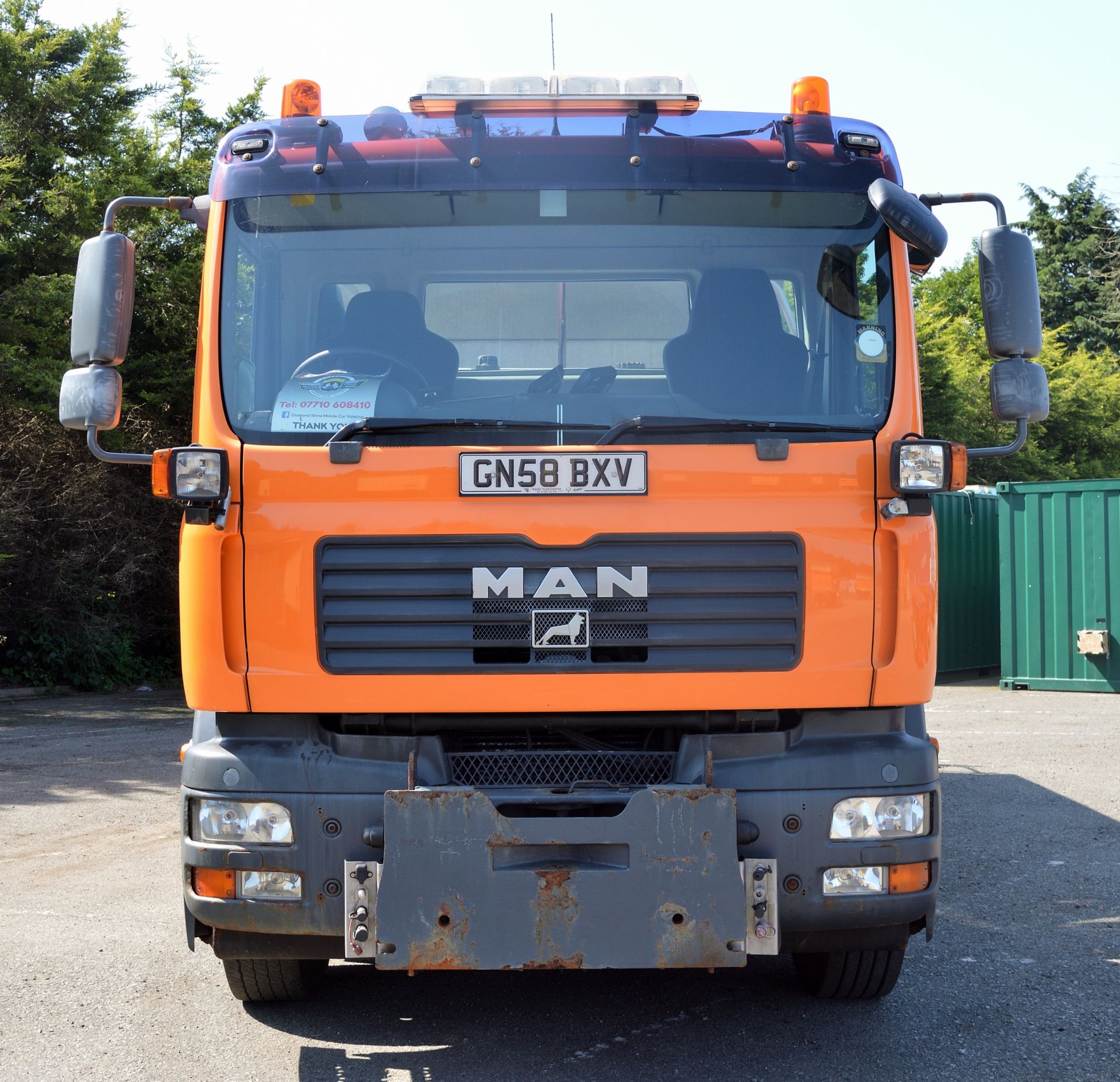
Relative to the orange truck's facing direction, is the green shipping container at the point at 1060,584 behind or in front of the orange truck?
behind

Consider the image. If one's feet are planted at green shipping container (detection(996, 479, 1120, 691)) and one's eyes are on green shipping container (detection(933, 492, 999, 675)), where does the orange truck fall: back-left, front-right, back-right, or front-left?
back-left

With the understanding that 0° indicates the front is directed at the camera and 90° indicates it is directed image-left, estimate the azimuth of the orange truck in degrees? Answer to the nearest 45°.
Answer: approximately 0°

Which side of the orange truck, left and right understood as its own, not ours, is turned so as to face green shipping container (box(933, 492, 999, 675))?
back

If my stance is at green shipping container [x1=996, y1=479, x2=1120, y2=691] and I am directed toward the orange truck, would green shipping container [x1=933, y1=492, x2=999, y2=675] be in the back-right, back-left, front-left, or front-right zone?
back-right
